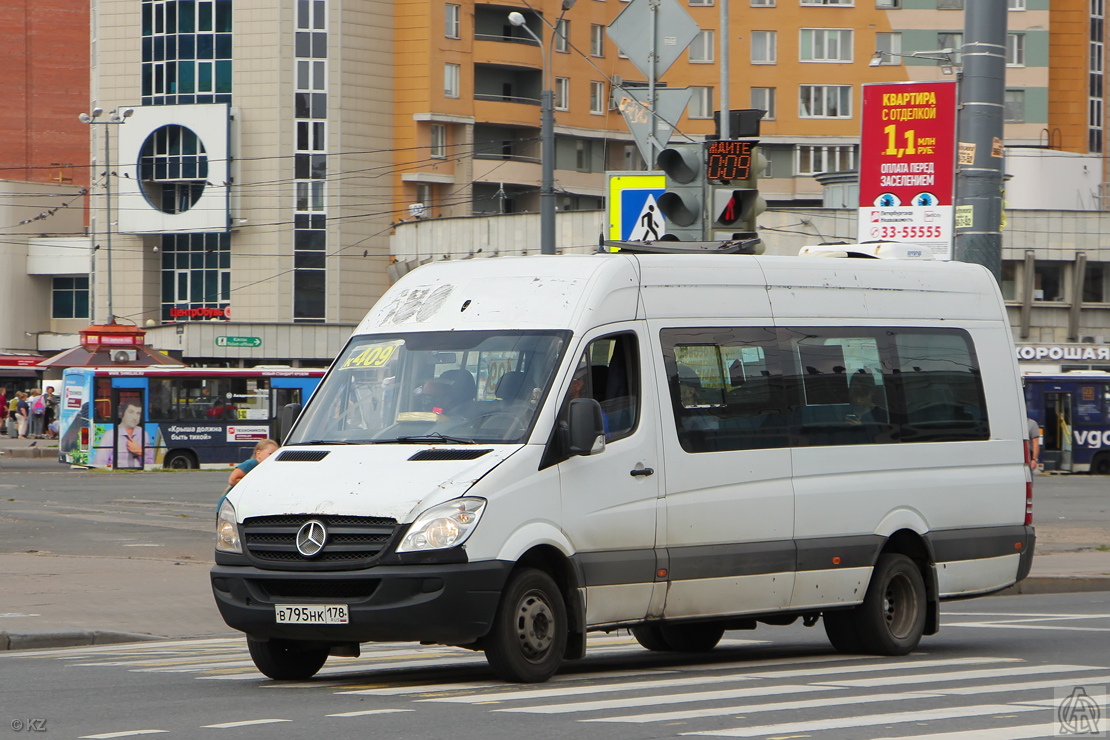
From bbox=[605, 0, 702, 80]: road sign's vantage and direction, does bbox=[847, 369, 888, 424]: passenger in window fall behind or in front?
behind

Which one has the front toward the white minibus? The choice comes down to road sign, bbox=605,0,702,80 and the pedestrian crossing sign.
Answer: the pedestrian crossing sign

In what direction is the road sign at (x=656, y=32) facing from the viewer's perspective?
away from the camera

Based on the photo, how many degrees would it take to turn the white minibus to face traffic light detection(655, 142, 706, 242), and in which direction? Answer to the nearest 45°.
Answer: approximately 135° to its right

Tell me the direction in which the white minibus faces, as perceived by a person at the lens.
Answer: facing the viewer and to the left of the viewer

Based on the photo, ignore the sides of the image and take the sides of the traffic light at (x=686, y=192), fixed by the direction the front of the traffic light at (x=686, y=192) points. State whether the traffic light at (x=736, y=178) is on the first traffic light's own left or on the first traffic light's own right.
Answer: on the first traffic light's own left

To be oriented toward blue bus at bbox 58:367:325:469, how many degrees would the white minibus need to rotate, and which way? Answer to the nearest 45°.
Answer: approximately 135° to its right

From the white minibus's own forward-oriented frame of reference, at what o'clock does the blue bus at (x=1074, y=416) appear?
The blue bus is roughly at 5 o'clock from the white minibus.

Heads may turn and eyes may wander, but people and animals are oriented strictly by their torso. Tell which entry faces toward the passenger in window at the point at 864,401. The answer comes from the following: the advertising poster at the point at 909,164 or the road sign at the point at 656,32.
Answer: the advertising poster

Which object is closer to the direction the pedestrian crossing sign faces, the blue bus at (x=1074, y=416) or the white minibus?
the white minibus

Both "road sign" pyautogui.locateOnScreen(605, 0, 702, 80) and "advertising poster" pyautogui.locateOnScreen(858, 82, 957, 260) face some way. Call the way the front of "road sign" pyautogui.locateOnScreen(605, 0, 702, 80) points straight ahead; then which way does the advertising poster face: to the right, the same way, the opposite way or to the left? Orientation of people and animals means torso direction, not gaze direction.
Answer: the opposite way

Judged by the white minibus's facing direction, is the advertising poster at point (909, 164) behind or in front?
behind

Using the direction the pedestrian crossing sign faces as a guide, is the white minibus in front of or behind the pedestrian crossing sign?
in front

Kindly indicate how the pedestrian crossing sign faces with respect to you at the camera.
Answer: facing the viewer

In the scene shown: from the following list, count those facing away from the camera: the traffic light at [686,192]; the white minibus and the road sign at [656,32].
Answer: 1

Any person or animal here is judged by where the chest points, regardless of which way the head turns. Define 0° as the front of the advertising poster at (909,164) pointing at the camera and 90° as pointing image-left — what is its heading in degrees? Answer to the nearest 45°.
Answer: approximately 0°

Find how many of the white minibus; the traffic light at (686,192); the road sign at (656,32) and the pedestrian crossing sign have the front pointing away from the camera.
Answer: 1

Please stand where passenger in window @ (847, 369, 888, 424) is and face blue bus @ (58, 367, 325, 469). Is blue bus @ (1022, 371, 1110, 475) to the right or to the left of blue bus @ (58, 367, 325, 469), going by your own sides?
right

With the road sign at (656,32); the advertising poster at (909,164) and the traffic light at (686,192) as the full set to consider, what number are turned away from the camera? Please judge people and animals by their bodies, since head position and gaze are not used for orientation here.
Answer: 1
